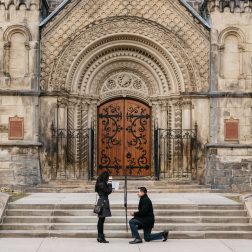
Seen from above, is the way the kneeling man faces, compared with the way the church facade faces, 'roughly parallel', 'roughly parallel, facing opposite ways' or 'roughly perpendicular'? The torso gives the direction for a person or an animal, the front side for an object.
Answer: roughly perpendicular

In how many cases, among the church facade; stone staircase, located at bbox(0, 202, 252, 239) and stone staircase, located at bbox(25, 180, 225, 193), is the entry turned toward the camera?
3

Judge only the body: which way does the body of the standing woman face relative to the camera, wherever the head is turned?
to the viewer's right

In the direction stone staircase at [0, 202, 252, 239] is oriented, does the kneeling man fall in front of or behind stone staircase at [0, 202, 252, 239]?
in front

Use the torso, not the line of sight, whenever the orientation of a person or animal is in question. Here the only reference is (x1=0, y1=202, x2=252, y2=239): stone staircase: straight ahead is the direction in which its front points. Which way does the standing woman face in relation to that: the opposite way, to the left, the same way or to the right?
to the left

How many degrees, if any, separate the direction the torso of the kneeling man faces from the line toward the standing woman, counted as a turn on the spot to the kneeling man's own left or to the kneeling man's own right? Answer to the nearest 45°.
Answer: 0° — they already face them

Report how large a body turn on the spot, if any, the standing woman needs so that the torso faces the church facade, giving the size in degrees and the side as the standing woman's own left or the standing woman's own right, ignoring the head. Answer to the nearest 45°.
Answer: approximately 90° to the standing woman's own left

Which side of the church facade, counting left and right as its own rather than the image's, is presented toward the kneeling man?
front

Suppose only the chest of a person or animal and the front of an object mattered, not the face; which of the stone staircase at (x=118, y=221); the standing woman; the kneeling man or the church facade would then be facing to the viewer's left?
the kneeling man

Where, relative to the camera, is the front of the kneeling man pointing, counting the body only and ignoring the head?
to the viewer's left

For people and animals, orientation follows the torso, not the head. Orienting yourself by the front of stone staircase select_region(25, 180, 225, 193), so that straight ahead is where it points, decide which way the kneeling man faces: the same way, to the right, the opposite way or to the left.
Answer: to the right

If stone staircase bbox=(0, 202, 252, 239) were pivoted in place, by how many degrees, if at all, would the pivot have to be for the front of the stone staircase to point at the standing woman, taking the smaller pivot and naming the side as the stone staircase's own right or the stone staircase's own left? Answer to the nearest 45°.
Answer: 0° — it already faces them

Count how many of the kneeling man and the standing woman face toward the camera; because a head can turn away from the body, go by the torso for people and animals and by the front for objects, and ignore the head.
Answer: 0
